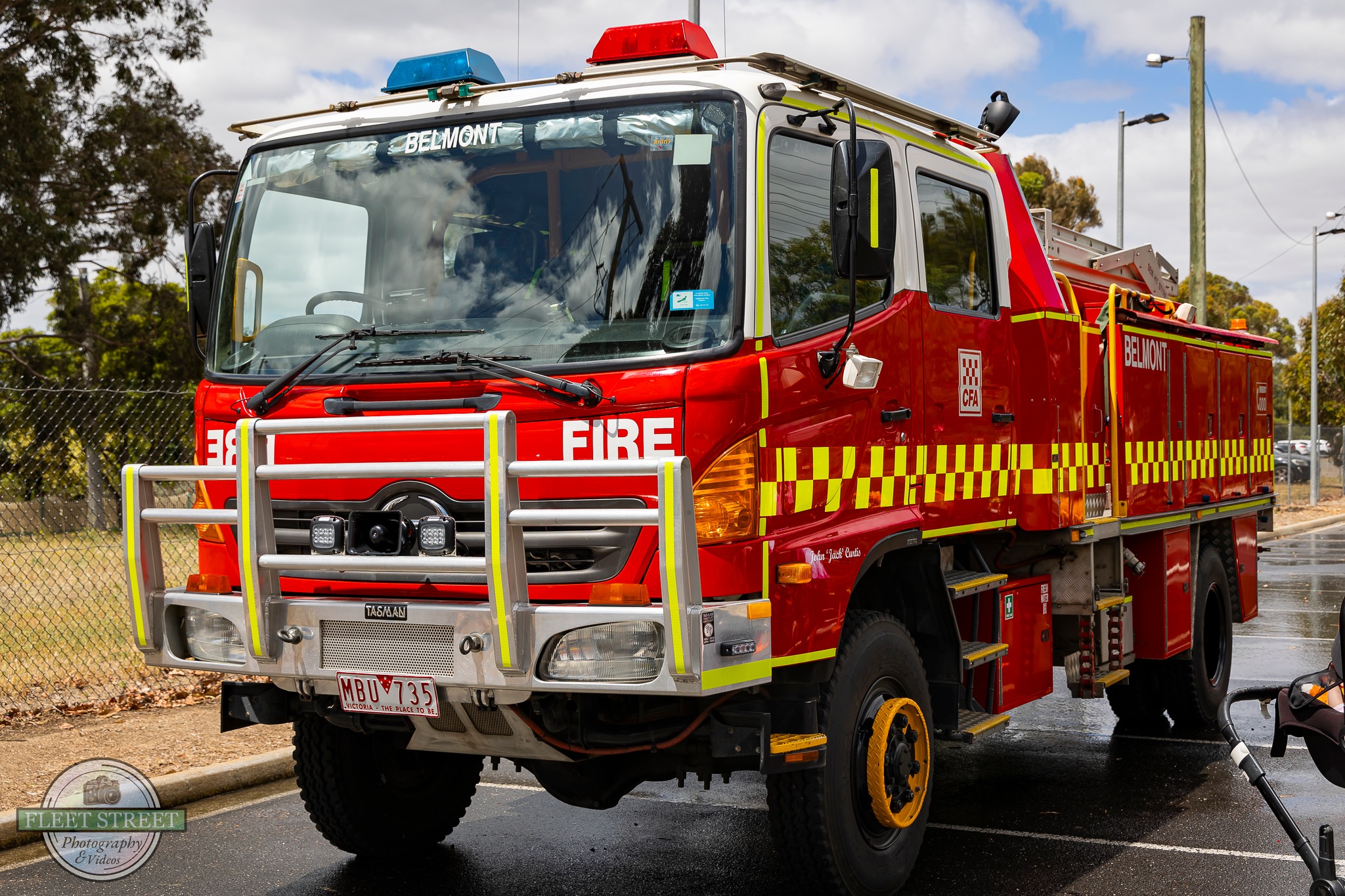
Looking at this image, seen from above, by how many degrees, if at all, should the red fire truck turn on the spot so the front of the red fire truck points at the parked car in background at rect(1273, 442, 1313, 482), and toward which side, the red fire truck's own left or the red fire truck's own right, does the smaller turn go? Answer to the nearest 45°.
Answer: approximately 180°

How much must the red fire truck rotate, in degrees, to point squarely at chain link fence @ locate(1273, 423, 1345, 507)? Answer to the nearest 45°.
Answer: approximately 180°

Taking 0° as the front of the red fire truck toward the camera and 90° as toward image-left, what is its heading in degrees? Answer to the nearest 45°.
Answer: approximately 45°

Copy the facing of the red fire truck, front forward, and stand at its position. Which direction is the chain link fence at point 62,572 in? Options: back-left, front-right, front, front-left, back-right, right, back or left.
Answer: right

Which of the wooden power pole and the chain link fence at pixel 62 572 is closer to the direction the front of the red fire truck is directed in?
the chain link fence

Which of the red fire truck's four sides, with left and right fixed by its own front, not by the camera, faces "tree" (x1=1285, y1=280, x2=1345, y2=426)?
back

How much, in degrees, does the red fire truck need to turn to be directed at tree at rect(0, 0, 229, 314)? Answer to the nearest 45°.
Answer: approximately 90° to its right

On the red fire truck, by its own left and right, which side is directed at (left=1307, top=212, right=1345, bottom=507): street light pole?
back
